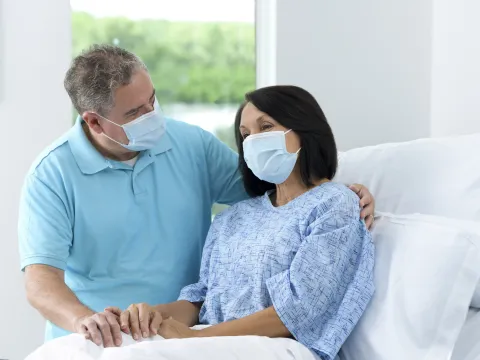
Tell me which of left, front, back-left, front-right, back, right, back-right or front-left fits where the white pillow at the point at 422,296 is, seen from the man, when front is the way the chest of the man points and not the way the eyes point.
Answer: front

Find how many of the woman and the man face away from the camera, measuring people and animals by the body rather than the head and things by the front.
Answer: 0

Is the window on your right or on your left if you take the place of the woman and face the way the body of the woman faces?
on your right

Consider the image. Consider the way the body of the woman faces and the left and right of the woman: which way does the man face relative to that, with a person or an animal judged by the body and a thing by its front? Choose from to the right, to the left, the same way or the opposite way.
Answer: to the left

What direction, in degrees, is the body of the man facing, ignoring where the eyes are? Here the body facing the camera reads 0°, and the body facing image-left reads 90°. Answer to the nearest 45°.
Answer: approximately 315°

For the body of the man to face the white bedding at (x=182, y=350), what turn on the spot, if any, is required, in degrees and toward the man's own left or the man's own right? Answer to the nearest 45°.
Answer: approximately 45° to the man's own right

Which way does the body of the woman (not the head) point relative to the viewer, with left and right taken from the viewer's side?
facing the viewer and to the left of the viewer

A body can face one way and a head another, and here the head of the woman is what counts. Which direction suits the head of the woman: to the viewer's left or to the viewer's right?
to the viewer's left

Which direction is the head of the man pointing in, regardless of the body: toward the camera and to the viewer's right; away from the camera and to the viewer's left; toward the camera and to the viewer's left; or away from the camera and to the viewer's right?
toward the camera and to the viewer's right

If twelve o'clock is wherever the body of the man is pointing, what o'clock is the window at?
The window is roughly at 8 o'clock from the man.

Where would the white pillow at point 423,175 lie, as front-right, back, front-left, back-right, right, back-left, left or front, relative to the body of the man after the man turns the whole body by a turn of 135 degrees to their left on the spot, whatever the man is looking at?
right
